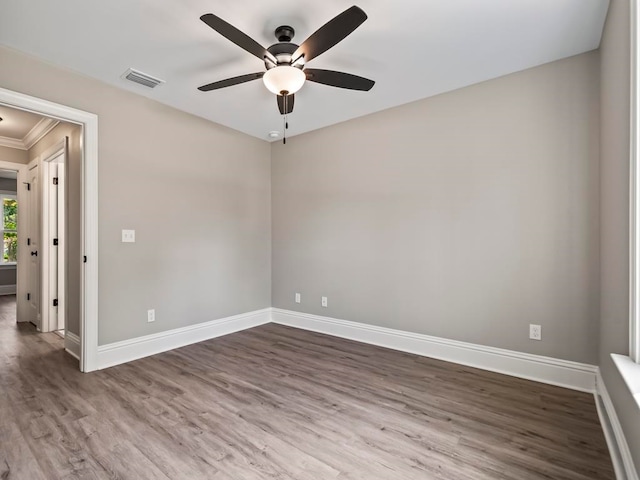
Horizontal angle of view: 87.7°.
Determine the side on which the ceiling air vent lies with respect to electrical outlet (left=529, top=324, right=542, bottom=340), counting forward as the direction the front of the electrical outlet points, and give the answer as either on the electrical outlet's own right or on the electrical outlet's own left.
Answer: on the electrical outlet's own right

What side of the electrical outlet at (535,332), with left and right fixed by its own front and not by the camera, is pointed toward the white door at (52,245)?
right

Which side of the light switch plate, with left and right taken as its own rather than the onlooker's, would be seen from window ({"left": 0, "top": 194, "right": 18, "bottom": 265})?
back

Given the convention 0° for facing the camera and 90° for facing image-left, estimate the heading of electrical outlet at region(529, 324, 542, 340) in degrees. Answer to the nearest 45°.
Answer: approximately 0°

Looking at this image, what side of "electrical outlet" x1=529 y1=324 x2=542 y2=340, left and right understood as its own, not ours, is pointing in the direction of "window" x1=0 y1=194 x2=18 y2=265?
right

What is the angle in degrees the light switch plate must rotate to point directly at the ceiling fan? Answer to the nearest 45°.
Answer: approximately 45° to its left

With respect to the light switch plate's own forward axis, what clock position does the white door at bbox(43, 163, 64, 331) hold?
The white door is roughly at 5 o'clock from the light switch plate.

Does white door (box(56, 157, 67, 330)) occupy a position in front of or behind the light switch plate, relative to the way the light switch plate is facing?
behind
